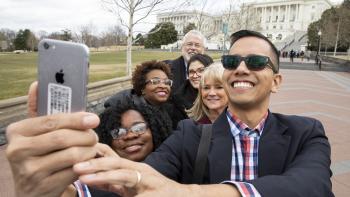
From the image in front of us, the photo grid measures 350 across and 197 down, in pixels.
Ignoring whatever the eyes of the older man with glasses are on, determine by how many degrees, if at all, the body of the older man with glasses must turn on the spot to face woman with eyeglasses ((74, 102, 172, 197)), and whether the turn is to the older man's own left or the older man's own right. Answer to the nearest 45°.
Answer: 0° — they already face them

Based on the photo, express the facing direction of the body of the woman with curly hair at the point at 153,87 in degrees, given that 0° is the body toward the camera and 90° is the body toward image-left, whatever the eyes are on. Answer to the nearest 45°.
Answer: approximately 315°

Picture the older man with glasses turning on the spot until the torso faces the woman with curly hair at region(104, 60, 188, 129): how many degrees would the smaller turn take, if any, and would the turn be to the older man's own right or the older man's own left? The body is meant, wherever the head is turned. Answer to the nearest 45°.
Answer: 0° — they already face them

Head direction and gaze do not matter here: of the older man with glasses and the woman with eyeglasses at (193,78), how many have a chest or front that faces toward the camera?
2

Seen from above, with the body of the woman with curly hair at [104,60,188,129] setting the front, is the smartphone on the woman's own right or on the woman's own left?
on the woman's own right
